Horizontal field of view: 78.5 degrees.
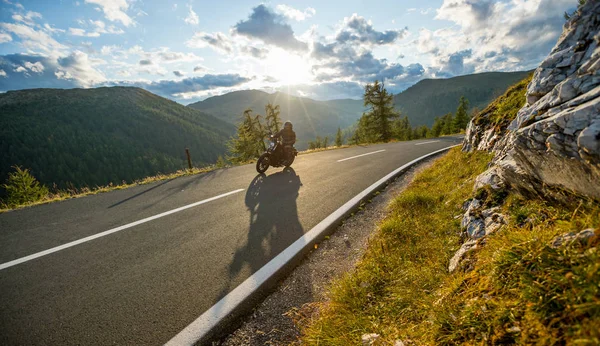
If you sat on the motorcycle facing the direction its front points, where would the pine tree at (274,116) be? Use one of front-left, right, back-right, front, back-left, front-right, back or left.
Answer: back-right

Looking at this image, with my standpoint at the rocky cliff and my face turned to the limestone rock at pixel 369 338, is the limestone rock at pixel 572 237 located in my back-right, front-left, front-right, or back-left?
front-left

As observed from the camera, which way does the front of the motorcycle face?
facing the viewer and to the left of the viewer

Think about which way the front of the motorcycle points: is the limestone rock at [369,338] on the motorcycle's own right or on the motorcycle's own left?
on the motorcycle's own left

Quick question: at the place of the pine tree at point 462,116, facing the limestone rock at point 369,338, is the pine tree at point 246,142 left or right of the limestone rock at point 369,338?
right

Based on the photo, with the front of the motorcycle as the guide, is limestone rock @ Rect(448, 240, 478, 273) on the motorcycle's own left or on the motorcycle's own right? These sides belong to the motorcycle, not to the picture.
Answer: on the motorcycle's own left

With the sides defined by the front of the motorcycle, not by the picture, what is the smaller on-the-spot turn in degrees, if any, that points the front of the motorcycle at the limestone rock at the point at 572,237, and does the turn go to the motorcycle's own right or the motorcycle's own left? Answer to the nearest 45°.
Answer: approximately 45° to the motorcycle's own left

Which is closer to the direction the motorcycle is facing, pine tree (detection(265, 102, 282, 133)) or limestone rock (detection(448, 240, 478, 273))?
the limestone rock

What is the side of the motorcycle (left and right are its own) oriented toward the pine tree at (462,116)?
back

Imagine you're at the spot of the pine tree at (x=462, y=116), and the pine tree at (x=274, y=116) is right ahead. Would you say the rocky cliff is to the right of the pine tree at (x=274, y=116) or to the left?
left
